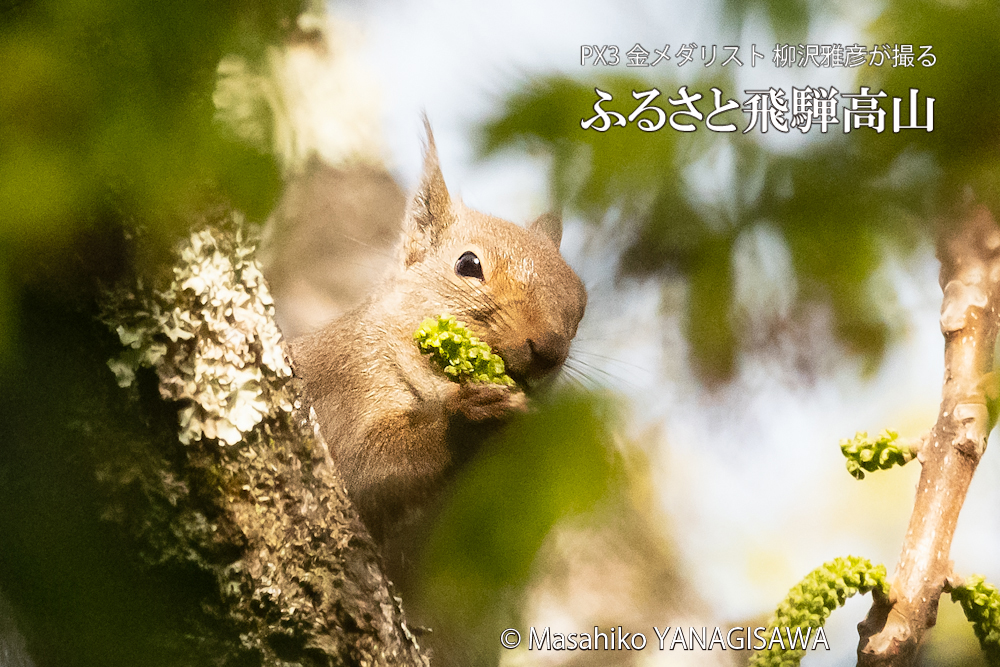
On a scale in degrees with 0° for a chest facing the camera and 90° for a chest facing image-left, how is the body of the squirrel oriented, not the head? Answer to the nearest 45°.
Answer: approximately 315°
